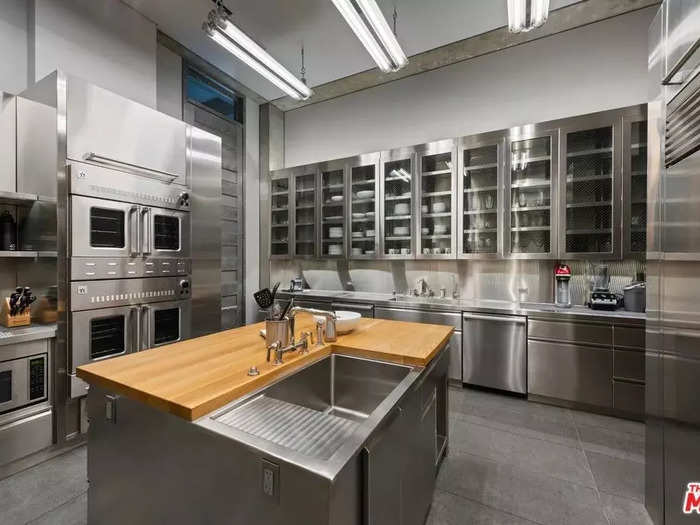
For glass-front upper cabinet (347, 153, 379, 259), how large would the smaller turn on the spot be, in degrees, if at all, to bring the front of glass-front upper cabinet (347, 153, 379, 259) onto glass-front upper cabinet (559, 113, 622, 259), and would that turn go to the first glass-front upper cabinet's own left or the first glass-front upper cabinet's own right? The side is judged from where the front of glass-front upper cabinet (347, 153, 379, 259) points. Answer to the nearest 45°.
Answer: approximately 90° to the first glass-front upper cabinet's own left

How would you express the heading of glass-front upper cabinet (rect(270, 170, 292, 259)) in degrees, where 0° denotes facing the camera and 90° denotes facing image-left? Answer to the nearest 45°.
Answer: approximately 45°

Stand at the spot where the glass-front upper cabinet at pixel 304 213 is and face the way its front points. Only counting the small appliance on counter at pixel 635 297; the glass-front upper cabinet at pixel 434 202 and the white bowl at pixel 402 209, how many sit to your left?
3

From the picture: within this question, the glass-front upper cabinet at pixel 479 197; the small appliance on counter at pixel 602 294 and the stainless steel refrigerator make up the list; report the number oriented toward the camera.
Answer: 2

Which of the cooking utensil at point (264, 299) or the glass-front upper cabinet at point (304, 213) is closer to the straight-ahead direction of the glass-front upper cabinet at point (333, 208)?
the cooking utensil

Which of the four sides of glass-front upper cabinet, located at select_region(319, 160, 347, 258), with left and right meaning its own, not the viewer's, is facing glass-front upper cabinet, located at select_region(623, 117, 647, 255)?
left

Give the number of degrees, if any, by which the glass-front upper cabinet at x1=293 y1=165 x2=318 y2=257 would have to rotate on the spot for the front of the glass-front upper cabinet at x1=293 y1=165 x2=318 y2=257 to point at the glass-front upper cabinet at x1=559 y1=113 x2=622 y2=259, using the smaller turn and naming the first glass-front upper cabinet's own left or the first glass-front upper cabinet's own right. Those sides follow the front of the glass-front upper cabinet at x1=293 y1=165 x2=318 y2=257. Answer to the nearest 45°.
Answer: approximately 90° to the first glass-front upper cabinet's own left

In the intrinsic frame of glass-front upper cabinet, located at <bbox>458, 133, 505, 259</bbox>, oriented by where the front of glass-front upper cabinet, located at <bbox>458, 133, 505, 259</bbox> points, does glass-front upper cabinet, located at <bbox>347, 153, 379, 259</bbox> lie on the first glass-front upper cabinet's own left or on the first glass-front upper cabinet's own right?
on the first glass-front upper cabinet's own right

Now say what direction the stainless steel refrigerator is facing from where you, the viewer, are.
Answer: facing to the left of the viewer

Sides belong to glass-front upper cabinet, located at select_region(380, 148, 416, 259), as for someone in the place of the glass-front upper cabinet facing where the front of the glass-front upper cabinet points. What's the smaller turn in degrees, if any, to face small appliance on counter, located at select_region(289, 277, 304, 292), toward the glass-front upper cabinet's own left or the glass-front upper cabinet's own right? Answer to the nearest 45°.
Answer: approximately 45° to the glass-front upper cabinet's own right

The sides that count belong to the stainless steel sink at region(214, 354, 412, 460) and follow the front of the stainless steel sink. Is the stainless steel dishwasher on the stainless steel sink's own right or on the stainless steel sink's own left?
on the stainless steel sink's own left
